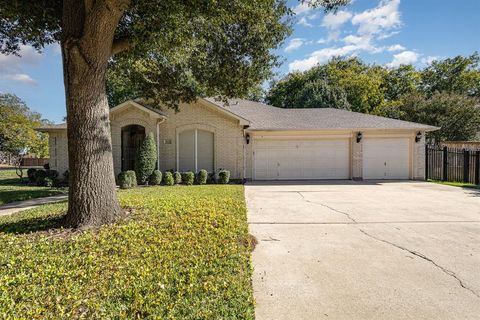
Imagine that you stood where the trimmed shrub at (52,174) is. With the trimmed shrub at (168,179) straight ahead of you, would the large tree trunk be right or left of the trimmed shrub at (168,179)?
right

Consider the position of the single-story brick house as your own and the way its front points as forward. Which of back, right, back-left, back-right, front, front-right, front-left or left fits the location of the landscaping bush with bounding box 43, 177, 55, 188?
right

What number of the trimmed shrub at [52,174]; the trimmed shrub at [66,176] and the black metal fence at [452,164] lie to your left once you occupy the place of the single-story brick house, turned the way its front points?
1

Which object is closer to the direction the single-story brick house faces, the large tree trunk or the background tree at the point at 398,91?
the large tree trunk

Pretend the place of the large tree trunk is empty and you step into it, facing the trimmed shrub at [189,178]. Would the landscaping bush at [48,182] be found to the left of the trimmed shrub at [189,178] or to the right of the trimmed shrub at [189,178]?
left

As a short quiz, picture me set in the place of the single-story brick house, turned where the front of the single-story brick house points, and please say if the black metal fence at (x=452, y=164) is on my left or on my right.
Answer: on my left

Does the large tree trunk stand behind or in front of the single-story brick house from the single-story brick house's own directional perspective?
in front

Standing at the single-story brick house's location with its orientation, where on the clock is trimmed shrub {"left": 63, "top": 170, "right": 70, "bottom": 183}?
The trimmed shrub is roughly at 3 o'clock from the single-story brick house.

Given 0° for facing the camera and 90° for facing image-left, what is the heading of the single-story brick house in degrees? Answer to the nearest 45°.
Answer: approximately 0°

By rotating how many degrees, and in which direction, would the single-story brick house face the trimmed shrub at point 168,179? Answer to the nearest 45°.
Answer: approximately 90° to its right
